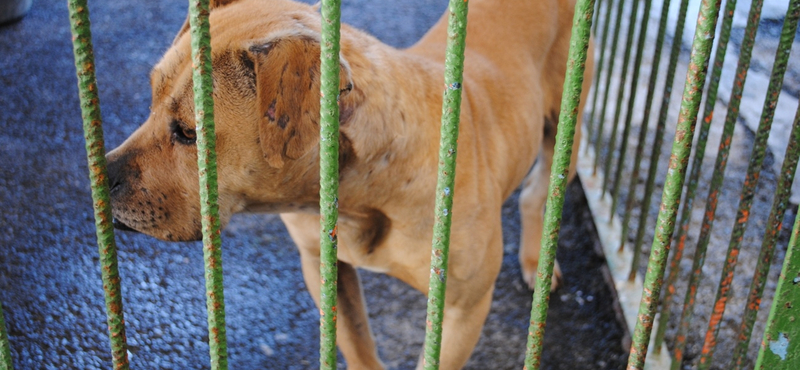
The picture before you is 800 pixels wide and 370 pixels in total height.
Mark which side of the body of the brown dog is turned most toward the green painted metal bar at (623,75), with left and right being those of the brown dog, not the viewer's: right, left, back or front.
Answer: back

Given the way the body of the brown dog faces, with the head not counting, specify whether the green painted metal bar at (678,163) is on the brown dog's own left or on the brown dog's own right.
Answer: on the brown dog's own left

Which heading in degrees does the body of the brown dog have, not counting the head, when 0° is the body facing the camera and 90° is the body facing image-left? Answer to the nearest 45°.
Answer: approximately 45°

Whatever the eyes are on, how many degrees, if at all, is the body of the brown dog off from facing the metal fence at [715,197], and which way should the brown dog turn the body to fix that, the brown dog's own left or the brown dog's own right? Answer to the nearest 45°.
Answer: approximately 135° to the brown dog's own left

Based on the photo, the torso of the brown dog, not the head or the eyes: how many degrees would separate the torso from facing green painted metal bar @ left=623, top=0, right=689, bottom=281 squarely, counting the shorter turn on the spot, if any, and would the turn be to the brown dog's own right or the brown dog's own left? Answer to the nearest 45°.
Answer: approximately 180°

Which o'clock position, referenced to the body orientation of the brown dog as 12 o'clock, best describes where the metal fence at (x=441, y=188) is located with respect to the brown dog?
The metal fence is roughly at 10 o'clock from the brown dog.

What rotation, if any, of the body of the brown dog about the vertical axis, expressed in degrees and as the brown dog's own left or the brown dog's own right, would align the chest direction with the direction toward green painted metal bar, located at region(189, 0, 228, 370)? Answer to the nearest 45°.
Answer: approximately 45° to the brown dog's own left
